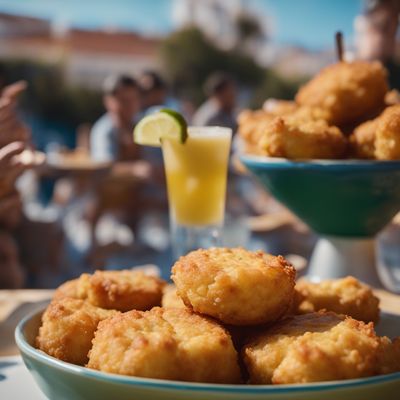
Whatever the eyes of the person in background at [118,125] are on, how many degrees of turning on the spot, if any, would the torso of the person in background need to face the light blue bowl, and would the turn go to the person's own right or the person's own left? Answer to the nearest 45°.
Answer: approximately 45° to the person's own right

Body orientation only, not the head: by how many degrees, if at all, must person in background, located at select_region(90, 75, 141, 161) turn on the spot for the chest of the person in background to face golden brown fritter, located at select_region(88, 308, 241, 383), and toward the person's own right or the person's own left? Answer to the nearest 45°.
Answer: approximately 45° to the person's own right

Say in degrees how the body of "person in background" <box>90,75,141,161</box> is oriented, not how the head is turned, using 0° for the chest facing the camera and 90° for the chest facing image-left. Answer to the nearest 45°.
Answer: approximately 315°

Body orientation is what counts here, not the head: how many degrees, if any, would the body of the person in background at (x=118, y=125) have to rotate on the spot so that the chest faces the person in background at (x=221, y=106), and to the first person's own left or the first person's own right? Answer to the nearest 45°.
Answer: approximately 90° to the first person's own left

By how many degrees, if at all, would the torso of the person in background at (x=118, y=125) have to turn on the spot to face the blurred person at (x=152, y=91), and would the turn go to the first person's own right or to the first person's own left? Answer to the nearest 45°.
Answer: approximately 90° to the first person's own left
